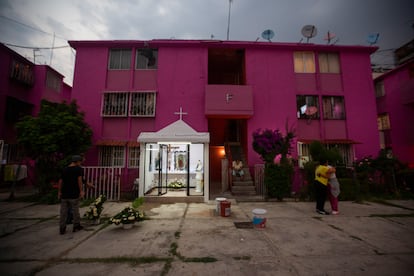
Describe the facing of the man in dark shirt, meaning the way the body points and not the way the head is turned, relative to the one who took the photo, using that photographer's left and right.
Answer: facing away from the viewer and to the right of the viewer

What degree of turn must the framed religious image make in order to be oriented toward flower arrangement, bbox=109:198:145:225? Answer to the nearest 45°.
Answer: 0° — it already faces it

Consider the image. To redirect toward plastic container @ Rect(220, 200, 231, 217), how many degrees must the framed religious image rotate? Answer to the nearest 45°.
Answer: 0° — it already faces it

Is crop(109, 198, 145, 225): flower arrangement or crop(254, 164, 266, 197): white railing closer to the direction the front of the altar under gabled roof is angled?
the flower arrangement

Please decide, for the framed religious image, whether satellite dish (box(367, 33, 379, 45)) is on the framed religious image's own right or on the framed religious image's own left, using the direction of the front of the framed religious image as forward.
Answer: on the framed religious image's own left

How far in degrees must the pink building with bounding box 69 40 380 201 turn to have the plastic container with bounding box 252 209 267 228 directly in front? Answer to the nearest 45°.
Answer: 0° — it already faces it

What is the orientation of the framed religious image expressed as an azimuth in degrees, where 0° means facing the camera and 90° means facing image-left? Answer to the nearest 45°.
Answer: approximately 0°

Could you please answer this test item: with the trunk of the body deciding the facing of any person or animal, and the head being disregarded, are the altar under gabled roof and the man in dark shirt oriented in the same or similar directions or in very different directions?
very different directions
